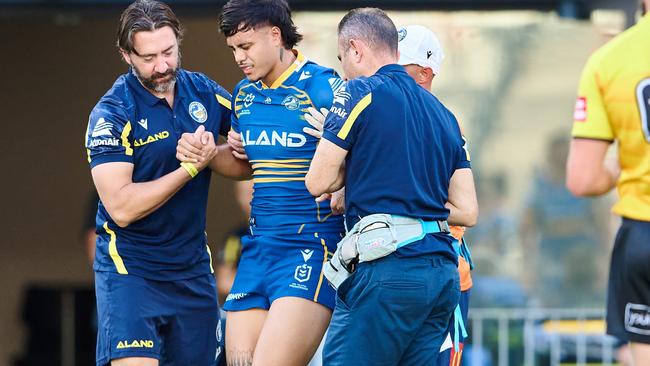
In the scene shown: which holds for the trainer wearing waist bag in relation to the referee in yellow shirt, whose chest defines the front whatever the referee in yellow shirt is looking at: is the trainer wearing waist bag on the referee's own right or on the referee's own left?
on the referee's own left

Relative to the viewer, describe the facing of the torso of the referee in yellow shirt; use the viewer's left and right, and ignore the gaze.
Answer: facing away from the viewer

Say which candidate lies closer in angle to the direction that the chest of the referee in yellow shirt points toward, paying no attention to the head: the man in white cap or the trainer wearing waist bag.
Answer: the man in white cap

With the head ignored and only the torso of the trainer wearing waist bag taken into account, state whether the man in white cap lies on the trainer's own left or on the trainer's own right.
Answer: on the trainer's own right

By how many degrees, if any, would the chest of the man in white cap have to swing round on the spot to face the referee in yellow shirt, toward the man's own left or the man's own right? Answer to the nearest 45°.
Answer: approximately 135° to the man's own left

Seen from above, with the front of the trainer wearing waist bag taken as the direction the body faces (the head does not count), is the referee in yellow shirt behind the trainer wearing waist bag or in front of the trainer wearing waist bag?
behind

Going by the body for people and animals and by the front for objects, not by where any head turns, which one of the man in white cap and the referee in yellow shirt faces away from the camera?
the referee in yellow shirt

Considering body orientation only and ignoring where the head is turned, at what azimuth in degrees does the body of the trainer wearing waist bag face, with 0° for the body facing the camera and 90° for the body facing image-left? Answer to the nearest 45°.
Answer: approximately 135°

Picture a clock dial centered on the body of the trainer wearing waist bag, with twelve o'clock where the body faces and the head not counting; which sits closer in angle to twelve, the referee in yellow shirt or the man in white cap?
the man in white cap

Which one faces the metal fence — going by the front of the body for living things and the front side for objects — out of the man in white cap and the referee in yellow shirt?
the referee in yellow shirt
